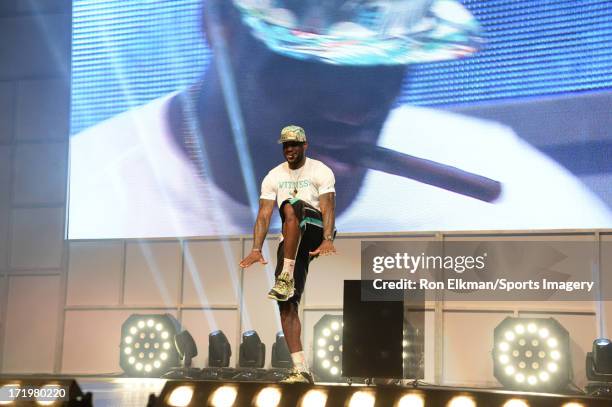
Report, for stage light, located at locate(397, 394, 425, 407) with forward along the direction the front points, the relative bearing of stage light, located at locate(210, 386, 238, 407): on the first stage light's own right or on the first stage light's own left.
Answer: on the first stage light's own right

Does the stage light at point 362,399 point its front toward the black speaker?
no

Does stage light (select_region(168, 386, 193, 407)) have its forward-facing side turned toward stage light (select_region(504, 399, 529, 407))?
no

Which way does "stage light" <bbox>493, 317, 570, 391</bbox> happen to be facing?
toward the camera

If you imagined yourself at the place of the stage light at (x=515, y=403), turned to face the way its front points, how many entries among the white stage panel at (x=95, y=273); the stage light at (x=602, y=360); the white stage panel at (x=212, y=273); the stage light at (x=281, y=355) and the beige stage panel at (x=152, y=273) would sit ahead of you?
0

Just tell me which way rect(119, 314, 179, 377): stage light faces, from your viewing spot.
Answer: facing the viewer

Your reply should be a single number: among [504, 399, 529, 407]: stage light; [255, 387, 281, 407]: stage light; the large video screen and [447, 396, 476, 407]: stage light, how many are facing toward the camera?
4

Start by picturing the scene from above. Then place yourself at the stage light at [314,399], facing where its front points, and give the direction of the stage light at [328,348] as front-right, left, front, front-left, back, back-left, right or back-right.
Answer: back

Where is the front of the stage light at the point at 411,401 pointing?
toward the camera

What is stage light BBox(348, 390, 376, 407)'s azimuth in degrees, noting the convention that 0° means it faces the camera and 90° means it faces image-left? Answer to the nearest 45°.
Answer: approximately 0°

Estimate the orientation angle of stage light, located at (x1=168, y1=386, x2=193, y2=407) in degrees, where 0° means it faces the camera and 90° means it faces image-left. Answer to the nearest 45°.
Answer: approximately 0°

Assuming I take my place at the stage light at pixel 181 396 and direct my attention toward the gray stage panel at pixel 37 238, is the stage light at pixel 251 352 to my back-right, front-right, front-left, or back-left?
front-right

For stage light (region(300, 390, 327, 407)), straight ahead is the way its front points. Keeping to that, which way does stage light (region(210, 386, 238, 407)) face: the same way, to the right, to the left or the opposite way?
the same way

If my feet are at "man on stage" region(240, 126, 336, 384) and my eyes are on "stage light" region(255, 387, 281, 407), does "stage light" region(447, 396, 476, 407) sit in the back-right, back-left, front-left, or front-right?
front-left
